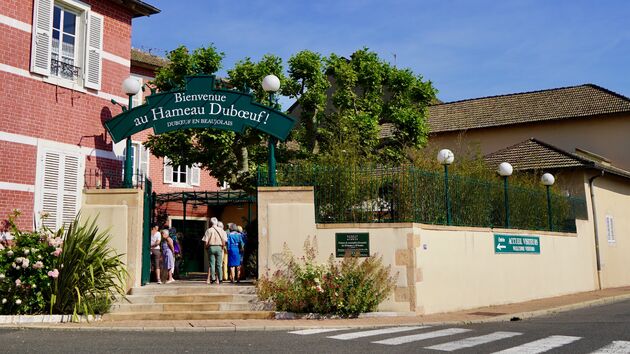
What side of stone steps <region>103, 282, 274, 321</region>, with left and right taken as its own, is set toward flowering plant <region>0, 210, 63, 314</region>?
right

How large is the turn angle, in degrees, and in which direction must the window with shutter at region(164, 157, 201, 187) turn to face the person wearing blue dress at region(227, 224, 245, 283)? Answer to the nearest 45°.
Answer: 0° — it already faces them

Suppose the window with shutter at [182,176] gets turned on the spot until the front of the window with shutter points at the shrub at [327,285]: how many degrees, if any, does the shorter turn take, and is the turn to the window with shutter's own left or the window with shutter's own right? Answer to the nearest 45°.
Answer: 0° — it already faces it

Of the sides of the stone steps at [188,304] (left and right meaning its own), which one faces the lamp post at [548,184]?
left

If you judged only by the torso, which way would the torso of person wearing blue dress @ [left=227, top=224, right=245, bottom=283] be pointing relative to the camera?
away from the camera

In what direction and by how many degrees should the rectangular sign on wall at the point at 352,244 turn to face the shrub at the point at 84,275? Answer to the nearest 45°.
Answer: approximately 90° to its right

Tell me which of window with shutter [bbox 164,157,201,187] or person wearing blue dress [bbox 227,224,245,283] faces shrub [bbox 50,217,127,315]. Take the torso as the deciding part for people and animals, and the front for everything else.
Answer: the window with shutter

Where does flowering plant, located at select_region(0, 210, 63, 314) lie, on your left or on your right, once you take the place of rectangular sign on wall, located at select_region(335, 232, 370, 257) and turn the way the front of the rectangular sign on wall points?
on your right

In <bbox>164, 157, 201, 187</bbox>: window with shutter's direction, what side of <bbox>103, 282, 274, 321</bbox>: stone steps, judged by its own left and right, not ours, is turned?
back

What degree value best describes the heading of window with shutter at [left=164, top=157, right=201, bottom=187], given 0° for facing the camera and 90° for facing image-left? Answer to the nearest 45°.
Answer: approximately 0°
